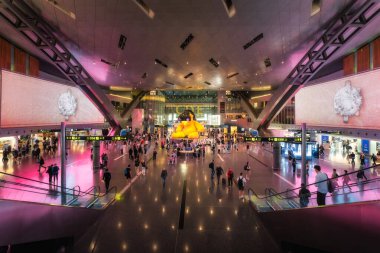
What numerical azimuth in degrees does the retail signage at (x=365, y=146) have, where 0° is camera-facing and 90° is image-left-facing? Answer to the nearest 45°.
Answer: approximately 45°

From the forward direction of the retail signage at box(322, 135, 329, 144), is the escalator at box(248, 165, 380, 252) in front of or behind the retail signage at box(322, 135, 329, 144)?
in front

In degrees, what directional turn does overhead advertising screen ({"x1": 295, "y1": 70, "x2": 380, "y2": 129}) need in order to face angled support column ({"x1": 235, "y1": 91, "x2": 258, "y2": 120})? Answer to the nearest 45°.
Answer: approximately 90° to its right

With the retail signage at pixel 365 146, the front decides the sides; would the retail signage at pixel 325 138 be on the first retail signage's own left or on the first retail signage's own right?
on the first retail signage's own right

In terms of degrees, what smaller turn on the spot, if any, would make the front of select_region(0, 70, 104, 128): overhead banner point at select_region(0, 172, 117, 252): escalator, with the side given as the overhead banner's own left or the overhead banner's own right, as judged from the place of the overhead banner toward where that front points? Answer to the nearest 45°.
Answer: approximately 45° to the overhead banner's own right

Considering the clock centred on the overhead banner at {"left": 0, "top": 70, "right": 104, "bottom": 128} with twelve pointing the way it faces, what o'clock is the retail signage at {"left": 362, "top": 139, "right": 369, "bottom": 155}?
The retail signage is roughly at 11 o'clock from the overhead banner.

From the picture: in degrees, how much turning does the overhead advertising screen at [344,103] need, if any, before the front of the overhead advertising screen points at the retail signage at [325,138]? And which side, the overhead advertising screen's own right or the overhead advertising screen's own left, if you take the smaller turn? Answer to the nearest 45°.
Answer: approximately 135° to the overhead advertising screen's own right

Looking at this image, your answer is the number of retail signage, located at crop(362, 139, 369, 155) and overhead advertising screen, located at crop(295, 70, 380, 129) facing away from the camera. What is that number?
0

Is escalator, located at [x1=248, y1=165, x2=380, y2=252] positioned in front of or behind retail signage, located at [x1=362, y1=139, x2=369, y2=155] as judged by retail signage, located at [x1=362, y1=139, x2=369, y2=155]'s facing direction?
in front

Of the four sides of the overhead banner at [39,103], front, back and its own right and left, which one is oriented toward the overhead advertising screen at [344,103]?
front

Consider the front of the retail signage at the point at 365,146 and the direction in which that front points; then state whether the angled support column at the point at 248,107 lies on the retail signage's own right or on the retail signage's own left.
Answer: on the retail signage's own right
